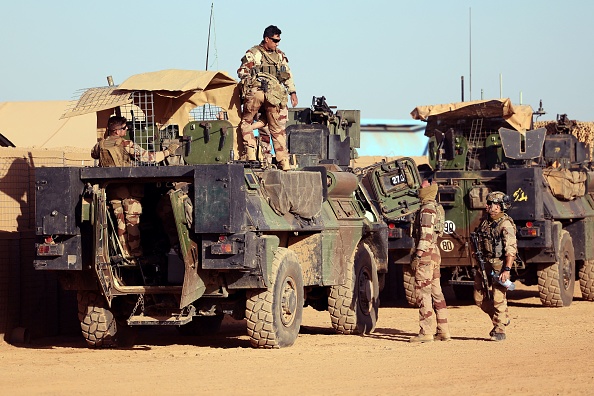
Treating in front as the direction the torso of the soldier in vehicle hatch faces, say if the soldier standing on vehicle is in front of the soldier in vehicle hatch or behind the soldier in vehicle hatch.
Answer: in front

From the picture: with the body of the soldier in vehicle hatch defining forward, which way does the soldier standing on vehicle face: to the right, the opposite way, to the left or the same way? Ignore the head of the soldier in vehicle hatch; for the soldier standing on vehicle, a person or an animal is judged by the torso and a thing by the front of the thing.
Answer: to the right

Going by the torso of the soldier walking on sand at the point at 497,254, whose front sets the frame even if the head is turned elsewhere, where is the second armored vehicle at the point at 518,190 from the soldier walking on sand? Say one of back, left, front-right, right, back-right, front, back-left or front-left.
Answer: back-right

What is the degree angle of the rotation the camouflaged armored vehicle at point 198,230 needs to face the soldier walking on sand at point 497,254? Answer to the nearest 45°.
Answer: approximately 45° to its right

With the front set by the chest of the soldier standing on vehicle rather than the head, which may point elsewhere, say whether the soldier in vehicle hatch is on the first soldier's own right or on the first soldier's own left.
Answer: on the first soldier's own right

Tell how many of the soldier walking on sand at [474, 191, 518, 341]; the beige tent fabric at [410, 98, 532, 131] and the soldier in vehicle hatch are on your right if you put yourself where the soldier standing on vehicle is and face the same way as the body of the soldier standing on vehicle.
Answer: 1

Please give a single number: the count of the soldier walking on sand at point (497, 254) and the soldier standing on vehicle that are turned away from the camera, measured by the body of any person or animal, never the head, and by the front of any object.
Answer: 0

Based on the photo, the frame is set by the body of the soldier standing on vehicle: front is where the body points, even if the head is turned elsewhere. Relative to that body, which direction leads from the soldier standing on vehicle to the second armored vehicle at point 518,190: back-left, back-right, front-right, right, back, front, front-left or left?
left

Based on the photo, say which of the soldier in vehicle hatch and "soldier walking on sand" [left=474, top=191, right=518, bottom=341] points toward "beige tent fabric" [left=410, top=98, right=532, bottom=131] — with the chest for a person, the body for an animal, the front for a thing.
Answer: the soldier in vehicle hatch

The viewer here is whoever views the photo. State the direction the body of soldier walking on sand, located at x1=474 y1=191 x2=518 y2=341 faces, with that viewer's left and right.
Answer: facing the viewer and to the left of the viewer

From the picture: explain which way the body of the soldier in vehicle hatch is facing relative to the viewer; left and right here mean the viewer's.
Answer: facing away from the viewer and to the right of the viewer

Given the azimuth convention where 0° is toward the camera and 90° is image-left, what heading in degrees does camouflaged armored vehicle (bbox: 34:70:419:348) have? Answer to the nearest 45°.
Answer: approximately 225°
